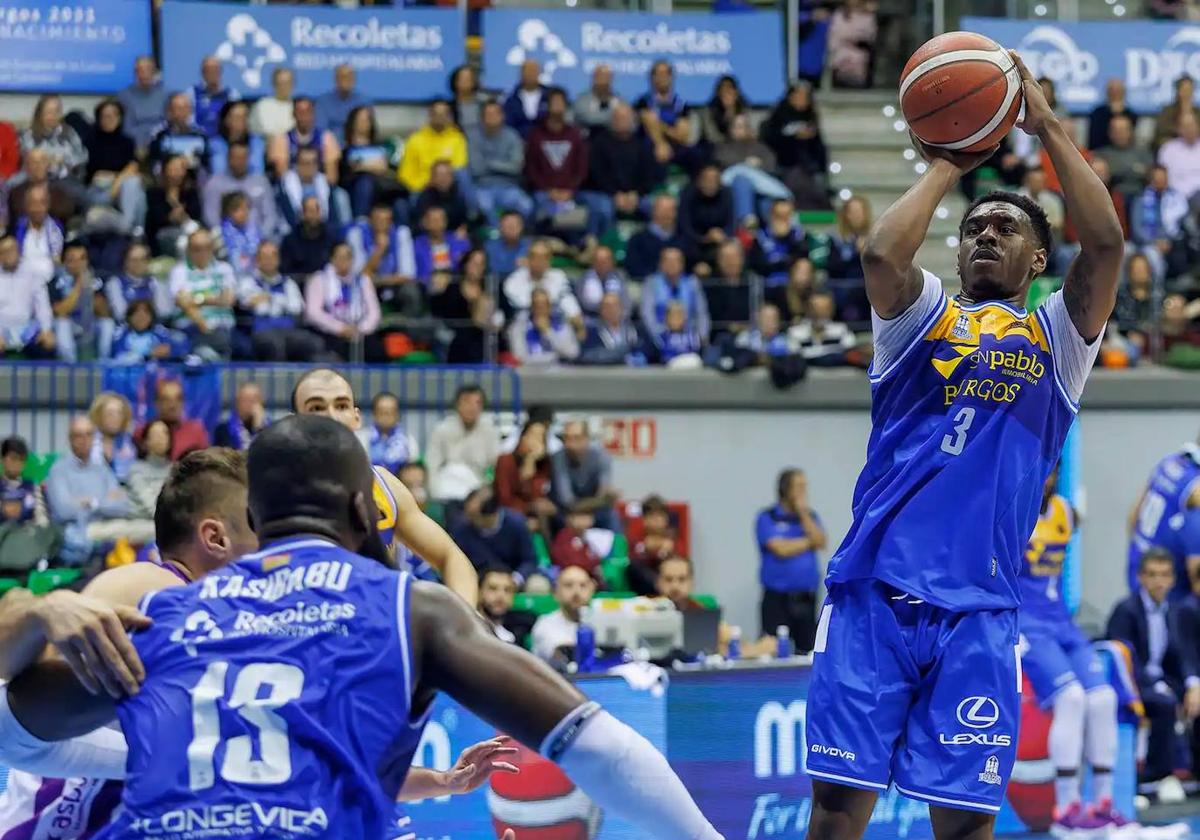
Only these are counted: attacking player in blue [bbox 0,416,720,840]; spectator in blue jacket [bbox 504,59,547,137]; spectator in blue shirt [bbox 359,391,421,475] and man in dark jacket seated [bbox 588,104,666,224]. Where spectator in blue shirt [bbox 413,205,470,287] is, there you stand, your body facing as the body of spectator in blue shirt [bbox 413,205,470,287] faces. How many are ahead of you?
2

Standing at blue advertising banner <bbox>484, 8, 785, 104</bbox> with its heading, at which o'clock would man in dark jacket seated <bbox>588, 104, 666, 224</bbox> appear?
The man in dark jacket seated is roughly at 12 o'clock from the blue advertising banner.

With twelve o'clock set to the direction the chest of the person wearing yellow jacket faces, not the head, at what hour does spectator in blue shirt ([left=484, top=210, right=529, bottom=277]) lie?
The spectator in blue shirt is roughly at 11 o'clock from the person wearing yellow jacket.

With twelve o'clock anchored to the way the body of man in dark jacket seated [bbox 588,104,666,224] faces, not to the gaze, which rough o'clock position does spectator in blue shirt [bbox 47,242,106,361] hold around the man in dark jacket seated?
The spectator in blue shirt is roughly at 2 o'clock from the man in dark jacket seated.

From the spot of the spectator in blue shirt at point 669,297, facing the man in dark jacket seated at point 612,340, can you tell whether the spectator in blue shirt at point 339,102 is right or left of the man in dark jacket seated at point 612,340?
right

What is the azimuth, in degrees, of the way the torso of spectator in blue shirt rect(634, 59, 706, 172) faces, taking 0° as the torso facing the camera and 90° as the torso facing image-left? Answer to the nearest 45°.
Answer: approximately 0°

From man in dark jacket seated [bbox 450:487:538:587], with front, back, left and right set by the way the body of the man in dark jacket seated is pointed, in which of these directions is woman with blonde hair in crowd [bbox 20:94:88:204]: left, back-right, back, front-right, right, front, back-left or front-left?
back-right

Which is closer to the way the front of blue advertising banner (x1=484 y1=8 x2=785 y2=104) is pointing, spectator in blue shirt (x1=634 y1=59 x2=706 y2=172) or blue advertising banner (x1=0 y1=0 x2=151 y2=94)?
the spectator in blue shirt

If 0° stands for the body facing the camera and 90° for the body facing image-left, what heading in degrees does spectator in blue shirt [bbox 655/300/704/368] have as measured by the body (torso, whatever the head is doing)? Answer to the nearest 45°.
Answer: approximately 0°
